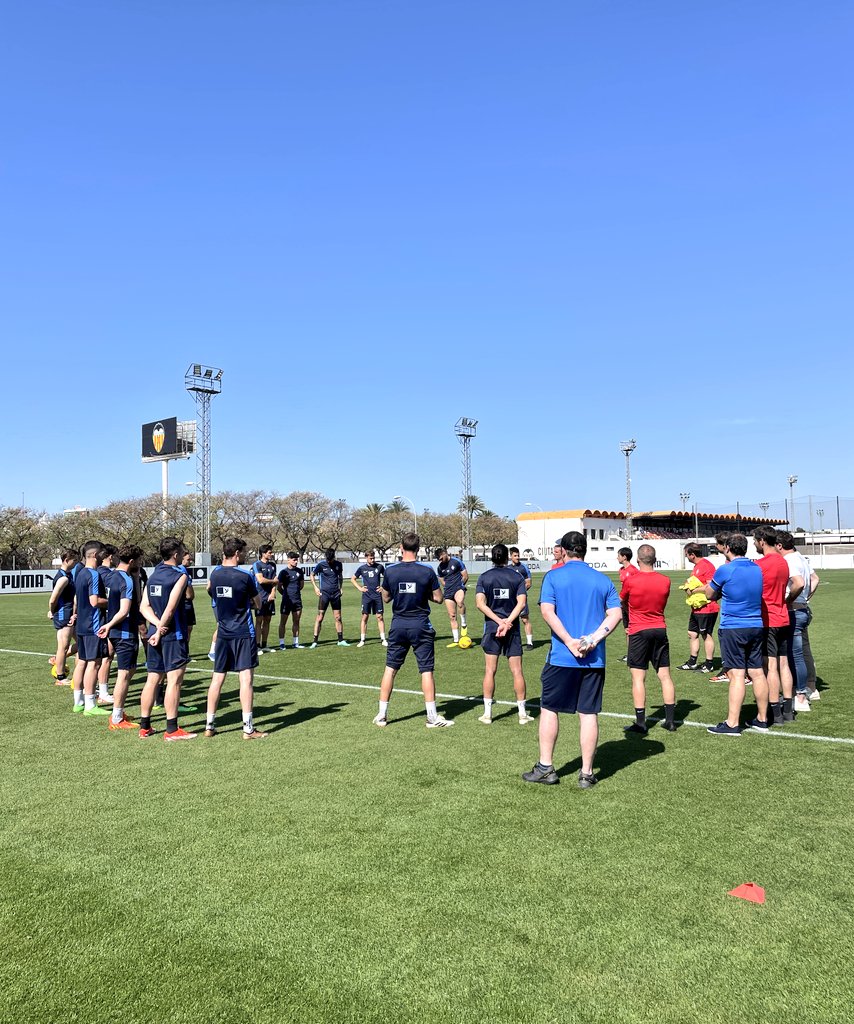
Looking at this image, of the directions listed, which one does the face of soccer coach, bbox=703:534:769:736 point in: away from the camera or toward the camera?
away from the camera

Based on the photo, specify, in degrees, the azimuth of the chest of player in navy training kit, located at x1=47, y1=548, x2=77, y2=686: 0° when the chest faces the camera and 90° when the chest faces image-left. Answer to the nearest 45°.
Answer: approximately 270°

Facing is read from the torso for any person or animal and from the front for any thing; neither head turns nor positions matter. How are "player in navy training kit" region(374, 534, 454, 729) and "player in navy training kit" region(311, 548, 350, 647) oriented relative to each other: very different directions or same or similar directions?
very different directions

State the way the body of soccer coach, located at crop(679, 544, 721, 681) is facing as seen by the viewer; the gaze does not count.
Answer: to the viewer's left

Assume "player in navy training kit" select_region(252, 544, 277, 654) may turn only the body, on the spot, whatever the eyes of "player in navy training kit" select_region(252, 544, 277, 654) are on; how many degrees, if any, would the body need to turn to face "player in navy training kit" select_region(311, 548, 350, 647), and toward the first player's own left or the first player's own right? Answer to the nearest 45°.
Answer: approximately 90° to the first player's own left

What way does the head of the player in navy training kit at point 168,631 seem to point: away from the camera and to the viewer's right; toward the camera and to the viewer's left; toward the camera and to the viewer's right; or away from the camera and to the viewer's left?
away from the camera and to the viewer's right

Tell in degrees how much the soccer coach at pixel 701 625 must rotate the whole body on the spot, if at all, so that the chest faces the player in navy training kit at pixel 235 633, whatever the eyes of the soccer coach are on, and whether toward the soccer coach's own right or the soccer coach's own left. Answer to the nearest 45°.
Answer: approximately 45° to the soccer coach's own left

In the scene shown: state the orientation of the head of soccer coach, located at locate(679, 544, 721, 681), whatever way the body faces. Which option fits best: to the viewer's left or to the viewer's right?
to the viewer's left

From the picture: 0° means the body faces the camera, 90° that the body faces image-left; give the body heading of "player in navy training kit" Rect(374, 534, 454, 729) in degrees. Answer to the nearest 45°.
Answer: approximately 180°

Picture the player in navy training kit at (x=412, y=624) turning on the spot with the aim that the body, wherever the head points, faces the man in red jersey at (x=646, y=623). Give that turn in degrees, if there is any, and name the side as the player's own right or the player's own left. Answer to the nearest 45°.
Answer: approximately 90° to the player's own right
